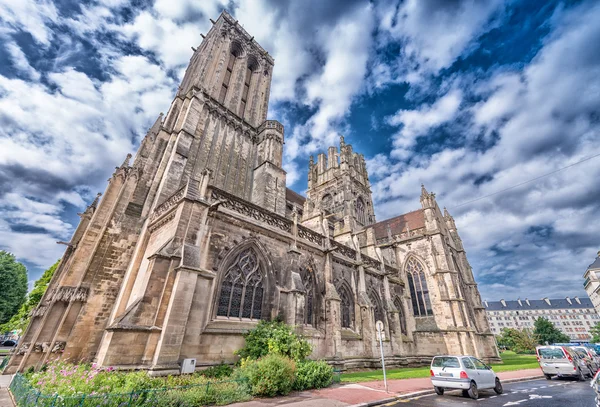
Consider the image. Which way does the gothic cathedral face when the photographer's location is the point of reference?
facing the viewer and to the left of the viewer

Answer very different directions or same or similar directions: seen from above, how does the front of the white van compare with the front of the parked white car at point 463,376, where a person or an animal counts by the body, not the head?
same or similar directions
